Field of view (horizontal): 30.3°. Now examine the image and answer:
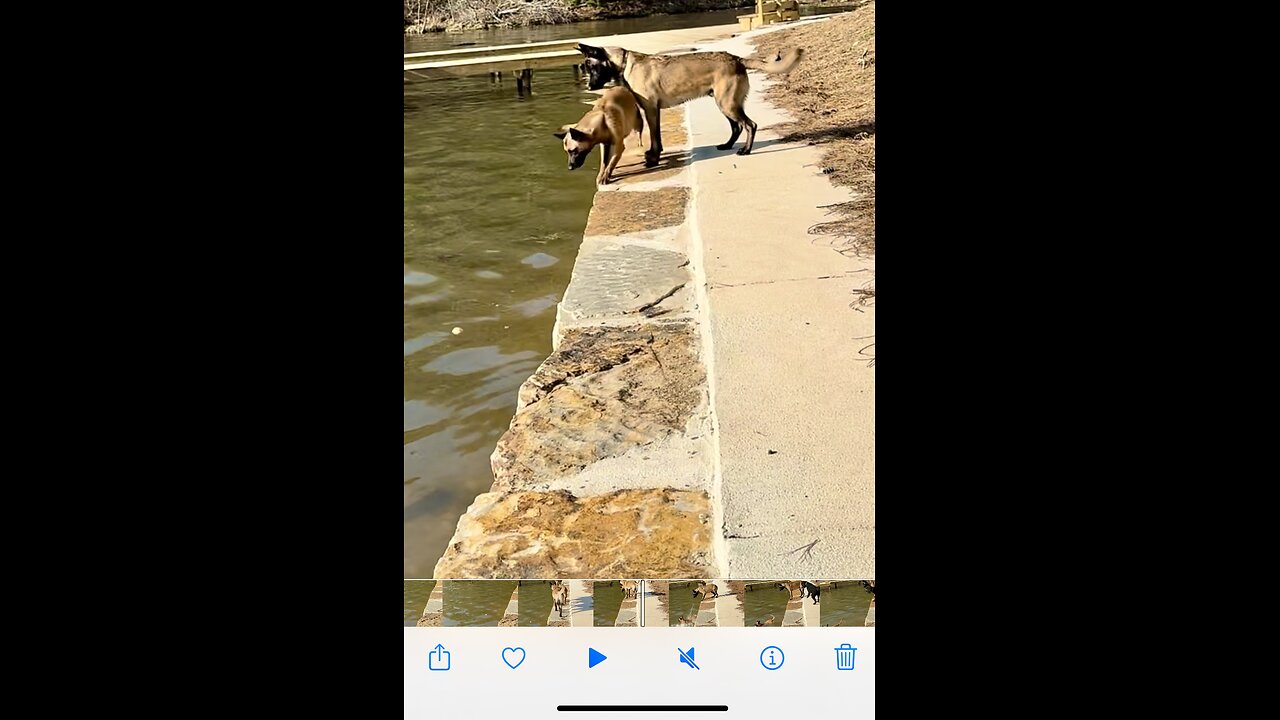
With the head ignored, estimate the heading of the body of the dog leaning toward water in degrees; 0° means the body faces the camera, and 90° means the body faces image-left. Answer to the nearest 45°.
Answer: approximately 45°
